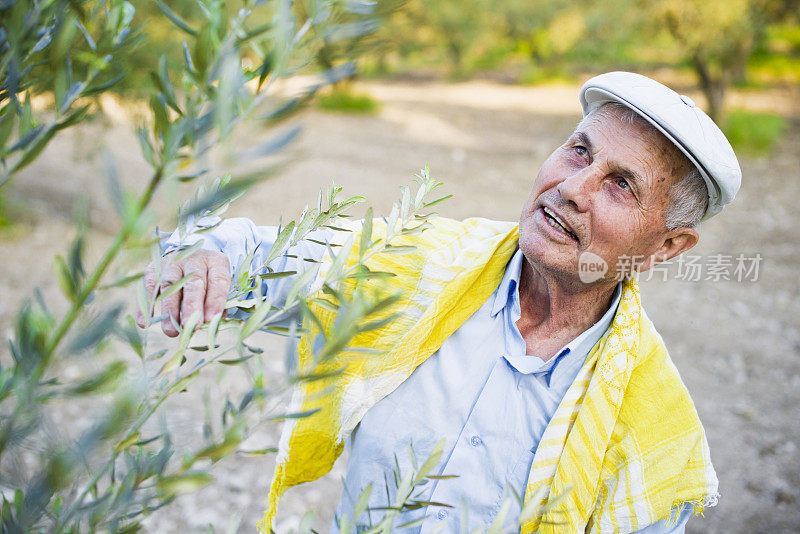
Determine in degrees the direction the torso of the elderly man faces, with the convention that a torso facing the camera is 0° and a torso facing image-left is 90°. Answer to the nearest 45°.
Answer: approximately 45°
